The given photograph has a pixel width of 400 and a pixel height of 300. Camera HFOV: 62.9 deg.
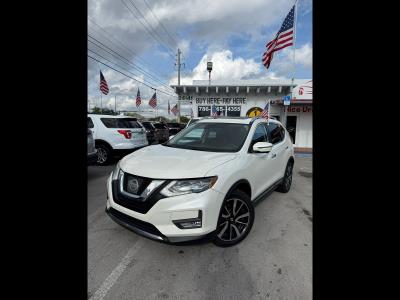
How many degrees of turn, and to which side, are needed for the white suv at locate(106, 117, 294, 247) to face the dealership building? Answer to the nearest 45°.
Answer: approximately 135° to its right

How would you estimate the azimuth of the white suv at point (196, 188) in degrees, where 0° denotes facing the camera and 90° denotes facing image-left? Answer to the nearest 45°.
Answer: approximately 45°

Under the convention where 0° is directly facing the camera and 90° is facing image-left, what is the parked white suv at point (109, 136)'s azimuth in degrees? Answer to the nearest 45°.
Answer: approximately 135°

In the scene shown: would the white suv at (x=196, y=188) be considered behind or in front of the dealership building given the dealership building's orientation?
in front

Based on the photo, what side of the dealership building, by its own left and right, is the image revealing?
front

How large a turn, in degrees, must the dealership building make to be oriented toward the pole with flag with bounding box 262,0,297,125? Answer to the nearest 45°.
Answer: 0° — it already faces it

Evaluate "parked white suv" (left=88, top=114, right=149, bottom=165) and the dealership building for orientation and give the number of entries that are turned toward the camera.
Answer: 1

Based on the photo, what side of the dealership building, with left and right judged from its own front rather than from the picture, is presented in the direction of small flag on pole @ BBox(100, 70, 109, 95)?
right

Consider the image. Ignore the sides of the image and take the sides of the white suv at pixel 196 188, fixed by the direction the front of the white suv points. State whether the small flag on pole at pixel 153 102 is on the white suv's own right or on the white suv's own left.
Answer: on the white suv's own right
